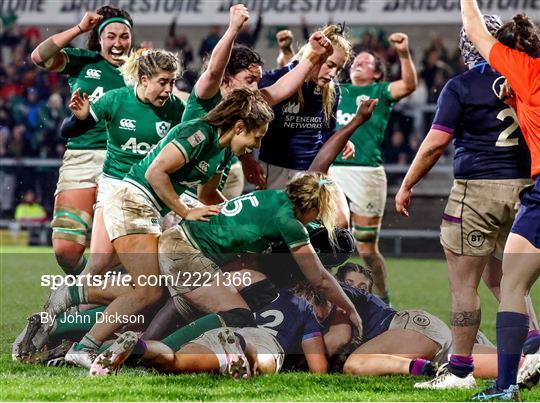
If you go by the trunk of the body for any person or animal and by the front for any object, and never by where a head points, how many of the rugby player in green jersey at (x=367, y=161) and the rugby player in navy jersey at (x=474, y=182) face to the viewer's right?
0

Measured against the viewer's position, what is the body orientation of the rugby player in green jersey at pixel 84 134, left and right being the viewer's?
facing the viewer and to the right of the viewer

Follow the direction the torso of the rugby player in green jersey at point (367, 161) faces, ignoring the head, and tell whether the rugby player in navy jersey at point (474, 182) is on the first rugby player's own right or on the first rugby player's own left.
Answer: on the first rugby player's own left

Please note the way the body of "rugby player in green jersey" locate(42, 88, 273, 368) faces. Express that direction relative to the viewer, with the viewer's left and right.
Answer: facing to the right of the viewer

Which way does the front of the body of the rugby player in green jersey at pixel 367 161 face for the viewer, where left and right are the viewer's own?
facing the viewer and to the left of the viewer

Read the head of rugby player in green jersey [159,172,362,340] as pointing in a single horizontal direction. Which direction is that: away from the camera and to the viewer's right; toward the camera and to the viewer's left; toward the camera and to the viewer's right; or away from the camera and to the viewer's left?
away from the camera and to the viewer's right

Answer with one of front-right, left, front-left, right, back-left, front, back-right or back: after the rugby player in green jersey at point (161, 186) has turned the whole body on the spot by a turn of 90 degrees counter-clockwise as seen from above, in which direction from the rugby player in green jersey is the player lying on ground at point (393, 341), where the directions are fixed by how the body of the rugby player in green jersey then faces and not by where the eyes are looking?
right

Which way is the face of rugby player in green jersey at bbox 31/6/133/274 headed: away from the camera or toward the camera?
toward the camera

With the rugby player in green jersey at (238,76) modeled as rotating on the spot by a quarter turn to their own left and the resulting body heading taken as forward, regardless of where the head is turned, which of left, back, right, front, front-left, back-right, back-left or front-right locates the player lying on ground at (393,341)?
right

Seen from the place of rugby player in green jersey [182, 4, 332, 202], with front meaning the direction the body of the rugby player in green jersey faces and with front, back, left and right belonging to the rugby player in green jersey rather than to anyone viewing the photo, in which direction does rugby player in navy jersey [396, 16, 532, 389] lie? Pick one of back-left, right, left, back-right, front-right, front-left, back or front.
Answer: front
